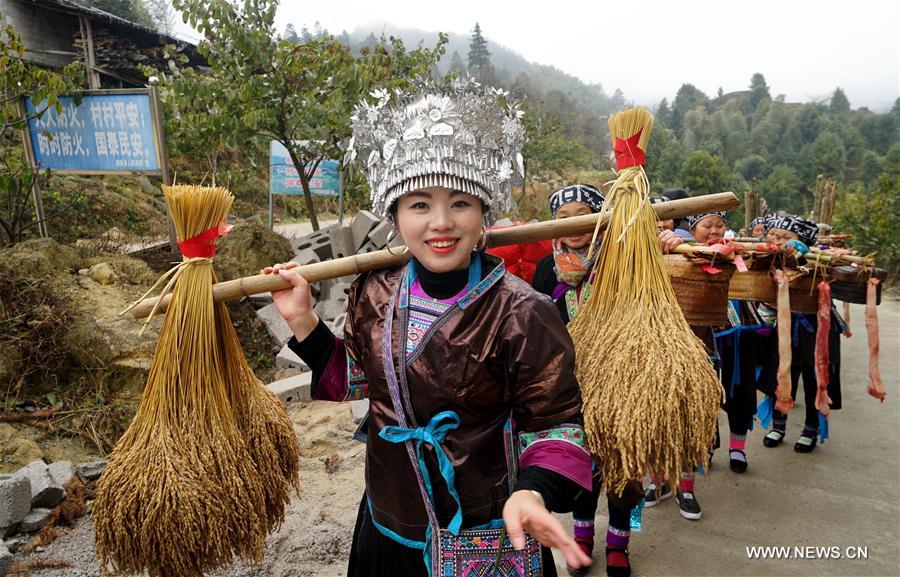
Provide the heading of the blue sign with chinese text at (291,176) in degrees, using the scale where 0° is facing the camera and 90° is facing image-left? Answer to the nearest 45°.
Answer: approximately 0°

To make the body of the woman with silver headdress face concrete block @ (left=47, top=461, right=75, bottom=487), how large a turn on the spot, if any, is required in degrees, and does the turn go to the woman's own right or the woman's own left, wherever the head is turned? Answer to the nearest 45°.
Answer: approximately 135° to the woman's own right

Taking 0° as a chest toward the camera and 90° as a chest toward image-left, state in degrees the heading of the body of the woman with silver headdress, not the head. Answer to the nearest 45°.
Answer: approximately 0°

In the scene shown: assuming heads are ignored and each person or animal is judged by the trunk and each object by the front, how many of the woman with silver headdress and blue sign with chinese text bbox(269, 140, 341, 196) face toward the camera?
2

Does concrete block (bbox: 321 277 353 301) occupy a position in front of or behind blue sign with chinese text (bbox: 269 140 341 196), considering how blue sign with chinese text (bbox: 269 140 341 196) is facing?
in front

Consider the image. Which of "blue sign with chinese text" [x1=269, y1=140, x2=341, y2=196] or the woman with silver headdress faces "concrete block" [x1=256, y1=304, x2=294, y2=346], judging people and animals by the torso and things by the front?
the blue sign with chinese text

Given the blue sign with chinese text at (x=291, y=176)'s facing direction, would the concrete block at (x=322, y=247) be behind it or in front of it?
in front

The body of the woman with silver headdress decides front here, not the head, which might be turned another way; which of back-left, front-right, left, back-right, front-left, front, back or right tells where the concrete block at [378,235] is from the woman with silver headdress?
back

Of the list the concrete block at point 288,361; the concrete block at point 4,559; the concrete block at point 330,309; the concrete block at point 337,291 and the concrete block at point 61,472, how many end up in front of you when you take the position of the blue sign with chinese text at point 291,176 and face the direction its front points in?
5
